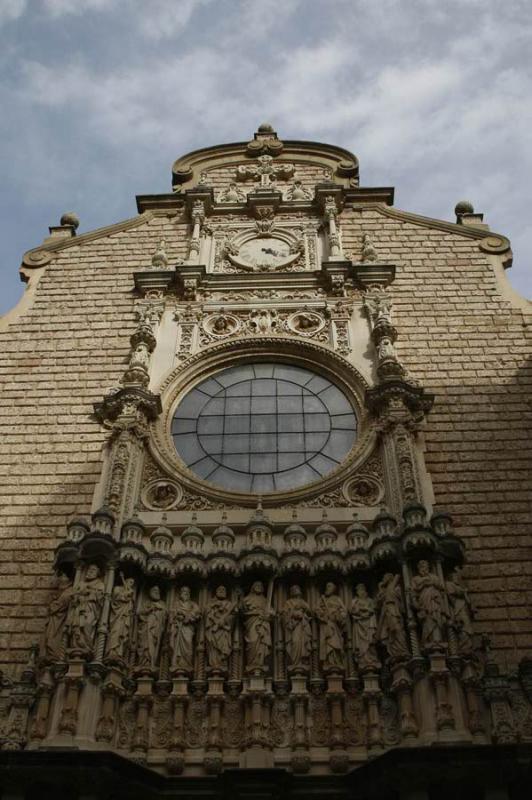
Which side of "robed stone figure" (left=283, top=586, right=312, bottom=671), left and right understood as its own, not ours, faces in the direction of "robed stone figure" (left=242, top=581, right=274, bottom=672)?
right

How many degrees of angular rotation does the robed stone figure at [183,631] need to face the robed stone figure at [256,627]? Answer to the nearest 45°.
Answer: approximately 90° to its left

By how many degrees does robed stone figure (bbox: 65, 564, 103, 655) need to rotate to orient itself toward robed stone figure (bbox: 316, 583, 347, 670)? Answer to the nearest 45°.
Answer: approximately 90° to its left

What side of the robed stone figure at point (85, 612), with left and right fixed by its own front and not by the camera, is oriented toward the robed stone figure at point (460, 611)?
left

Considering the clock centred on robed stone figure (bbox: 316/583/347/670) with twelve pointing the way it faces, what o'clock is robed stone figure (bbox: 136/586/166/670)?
robed stone figure (bbox: 136/586/166/670) is roughly at 3 o'clock from robed stone figure (bbox: 316/583/347/670).

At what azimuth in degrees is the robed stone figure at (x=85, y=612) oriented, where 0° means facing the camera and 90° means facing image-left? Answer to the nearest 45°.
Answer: approximately 0°

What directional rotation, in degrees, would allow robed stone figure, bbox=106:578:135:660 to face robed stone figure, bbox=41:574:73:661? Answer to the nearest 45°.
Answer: approximately 135° to its right

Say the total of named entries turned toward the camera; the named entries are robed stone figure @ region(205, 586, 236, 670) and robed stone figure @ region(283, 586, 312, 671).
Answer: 2

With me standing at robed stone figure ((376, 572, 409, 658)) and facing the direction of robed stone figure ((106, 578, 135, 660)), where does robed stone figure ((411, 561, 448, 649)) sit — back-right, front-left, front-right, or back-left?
back-left
